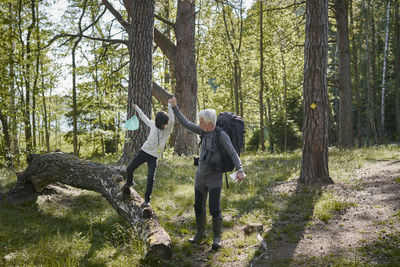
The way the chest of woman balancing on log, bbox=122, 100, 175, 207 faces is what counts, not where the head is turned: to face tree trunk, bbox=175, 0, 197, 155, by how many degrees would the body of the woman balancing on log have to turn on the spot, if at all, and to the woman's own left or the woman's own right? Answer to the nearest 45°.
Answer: approximately 135° to the woman's own left

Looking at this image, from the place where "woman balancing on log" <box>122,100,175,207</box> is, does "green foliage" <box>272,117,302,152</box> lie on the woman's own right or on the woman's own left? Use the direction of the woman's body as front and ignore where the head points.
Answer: on the woman's own left

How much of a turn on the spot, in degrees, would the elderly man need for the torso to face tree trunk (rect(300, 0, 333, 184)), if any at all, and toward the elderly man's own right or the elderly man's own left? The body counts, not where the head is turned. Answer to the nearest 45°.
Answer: approximately 180°

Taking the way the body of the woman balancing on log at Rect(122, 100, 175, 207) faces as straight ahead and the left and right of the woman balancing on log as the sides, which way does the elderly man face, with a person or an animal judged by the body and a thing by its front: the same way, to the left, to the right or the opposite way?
to the right

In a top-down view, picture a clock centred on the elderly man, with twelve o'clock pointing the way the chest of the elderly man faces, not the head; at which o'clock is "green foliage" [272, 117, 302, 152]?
The green foliage is roughly at 5 o'clock from the elderly man.

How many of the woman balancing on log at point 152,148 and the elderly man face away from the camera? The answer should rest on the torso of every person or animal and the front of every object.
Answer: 0

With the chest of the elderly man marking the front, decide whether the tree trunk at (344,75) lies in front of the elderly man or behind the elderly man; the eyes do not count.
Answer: behind

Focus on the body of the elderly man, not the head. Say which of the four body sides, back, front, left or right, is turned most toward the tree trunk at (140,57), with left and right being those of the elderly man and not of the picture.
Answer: right

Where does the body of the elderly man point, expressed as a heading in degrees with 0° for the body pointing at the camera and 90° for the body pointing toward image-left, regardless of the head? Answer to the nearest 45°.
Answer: approximately 45°
